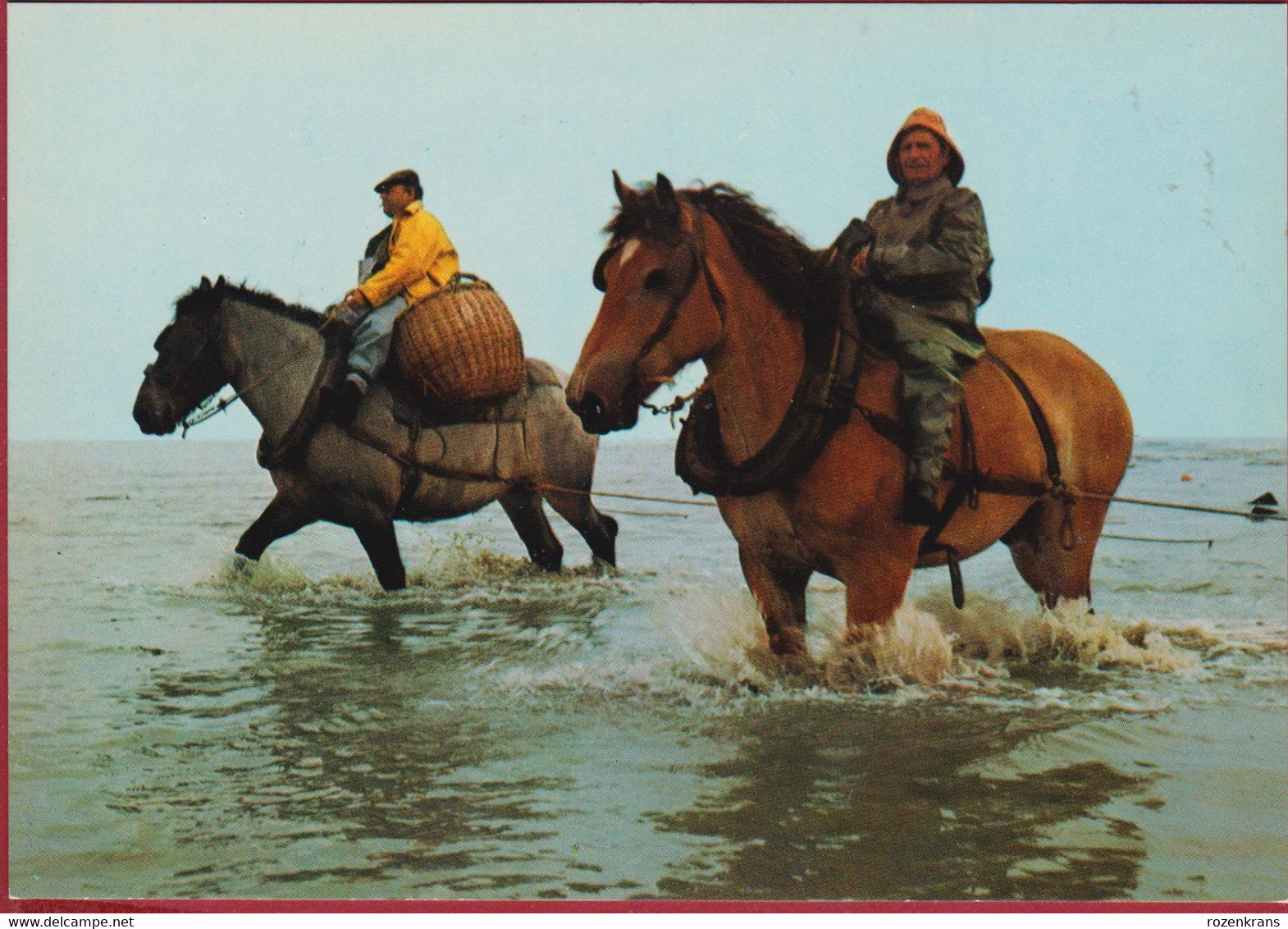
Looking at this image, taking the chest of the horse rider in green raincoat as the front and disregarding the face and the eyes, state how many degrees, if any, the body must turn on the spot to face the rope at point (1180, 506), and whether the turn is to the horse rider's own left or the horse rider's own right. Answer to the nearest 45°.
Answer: approximately 180°

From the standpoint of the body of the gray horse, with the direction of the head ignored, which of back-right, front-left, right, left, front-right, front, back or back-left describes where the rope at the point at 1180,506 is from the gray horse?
back-left

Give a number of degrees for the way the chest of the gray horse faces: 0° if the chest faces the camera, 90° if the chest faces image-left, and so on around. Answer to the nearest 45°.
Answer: approximately 90°

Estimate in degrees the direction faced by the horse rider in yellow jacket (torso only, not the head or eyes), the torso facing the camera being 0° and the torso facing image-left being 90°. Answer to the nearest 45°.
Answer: approximately 90°

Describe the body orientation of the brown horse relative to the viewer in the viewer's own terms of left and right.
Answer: facing the viewer and to the left of the viewer

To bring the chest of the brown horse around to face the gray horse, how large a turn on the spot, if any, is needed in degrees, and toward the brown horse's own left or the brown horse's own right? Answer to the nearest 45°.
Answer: approximately 90° to the brown horse's own right

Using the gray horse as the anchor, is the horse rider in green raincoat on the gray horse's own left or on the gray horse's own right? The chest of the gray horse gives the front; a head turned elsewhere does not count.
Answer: on the gray horse's own left

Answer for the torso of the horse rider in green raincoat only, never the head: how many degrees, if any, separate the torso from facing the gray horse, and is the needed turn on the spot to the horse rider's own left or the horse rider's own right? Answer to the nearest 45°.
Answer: approximately 90° to the horse rider's own right

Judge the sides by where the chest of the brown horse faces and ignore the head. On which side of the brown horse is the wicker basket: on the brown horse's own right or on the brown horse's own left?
on the brown horse's own right
